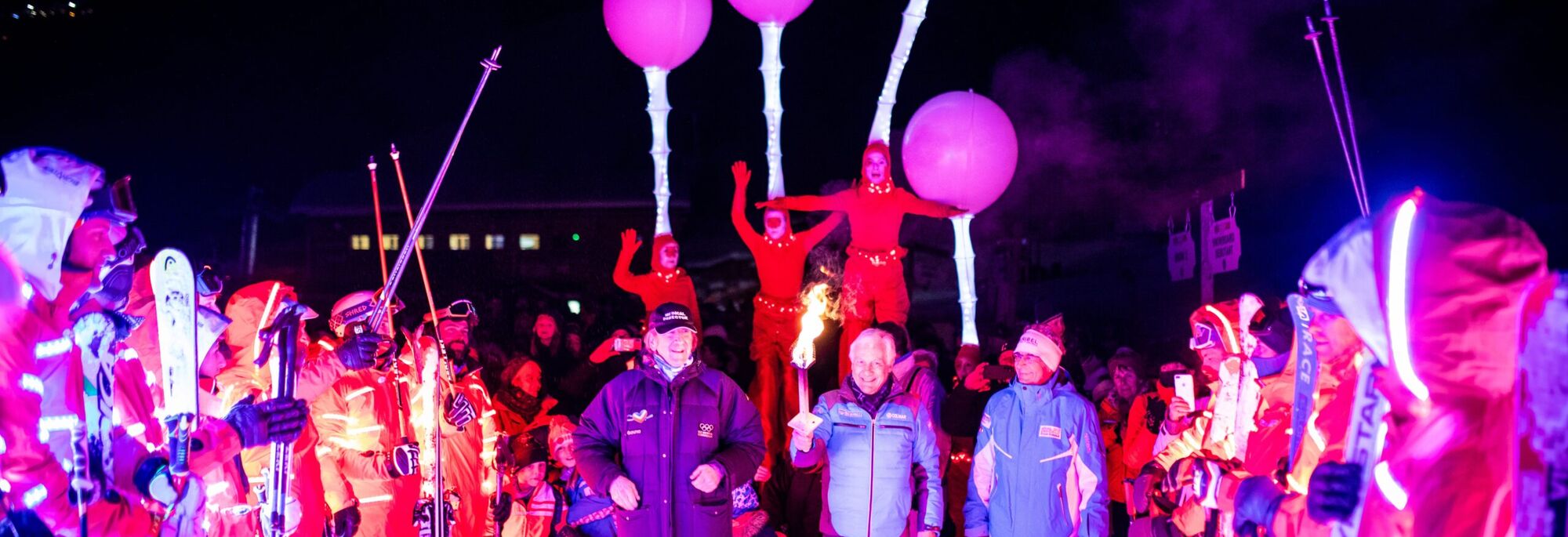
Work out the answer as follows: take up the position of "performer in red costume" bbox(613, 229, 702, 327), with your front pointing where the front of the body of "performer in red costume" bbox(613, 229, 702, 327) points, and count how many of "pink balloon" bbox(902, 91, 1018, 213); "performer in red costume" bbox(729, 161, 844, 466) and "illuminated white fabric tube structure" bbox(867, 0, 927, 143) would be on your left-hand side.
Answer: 3

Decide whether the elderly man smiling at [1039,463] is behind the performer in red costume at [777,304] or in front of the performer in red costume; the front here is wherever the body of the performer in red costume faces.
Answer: in front

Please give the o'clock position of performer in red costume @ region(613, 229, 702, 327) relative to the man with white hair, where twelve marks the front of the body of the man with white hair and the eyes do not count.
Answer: The performer in red costume is roughly at 5 o'clock from the man with white hair.

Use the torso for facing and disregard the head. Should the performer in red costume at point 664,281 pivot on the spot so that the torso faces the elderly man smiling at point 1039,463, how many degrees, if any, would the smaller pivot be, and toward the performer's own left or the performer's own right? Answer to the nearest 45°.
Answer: approximately 45° to the performer's own left

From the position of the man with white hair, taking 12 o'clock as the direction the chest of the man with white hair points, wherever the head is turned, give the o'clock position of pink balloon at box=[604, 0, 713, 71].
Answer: The pink balloon is roughly at 5 o'clock from the man with white hair.

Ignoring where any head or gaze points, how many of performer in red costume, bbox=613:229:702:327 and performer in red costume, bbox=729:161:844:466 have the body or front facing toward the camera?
2

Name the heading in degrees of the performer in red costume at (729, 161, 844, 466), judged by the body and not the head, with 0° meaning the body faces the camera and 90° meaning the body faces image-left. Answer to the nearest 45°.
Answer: approximately 0°

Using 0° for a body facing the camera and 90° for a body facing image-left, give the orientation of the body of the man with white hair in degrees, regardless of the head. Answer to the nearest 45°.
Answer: approximately 0°

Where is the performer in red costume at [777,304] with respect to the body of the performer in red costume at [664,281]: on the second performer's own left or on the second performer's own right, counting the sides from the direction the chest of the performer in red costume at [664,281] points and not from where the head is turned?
on the second performer's own left

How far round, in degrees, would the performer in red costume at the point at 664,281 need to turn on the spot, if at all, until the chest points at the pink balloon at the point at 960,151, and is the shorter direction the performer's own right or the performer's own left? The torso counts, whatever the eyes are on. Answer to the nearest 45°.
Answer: approximately 90° to the performer's own left

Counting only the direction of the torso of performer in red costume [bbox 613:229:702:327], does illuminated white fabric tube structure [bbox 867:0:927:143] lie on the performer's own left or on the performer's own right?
on the performer's own left

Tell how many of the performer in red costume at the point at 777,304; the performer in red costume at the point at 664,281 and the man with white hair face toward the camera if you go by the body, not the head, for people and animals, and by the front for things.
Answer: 3

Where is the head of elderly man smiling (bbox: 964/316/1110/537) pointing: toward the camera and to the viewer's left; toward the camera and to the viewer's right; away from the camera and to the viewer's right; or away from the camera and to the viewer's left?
toward the camera and to the viewer's left
